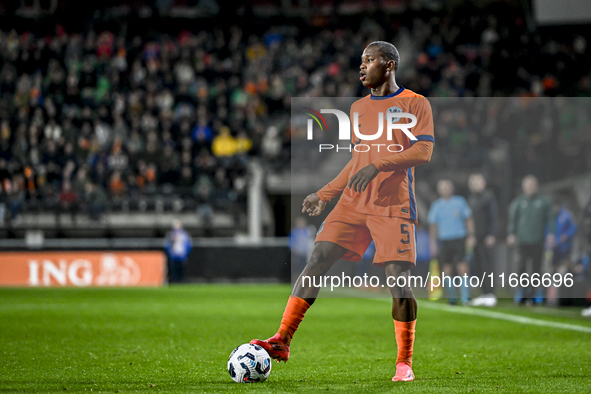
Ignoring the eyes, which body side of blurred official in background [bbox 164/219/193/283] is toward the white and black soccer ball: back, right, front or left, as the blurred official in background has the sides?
front

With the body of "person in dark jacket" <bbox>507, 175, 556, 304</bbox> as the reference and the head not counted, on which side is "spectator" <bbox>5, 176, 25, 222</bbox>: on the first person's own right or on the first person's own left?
on the first person's own right

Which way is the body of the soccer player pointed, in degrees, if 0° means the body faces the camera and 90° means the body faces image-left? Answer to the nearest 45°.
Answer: approximately 45°

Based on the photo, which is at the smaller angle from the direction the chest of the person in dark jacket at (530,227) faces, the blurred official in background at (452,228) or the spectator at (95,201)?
the blurred official in background

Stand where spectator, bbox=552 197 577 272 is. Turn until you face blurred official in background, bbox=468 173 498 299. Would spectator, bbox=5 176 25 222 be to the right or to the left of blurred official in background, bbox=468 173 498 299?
right

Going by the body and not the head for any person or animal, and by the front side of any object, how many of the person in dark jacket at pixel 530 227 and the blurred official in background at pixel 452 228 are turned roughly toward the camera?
2

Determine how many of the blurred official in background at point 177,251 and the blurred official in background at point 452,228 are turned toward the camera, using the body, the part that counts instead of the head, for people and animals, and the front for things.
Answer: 2

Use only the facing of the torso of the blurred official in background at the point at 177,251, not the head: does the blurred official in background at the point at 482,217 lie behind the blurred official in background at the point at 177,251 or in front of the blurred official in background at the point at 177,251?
in front

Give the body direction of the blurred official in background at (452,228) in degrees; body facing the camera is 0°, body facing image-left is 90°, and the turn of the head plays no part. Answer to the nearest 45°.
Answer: approximately 0°
